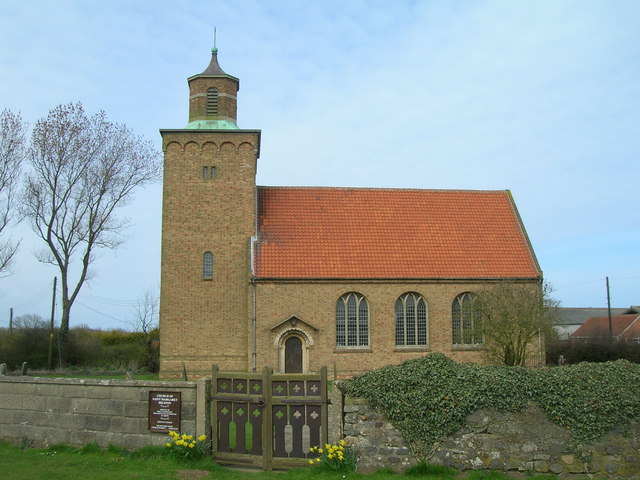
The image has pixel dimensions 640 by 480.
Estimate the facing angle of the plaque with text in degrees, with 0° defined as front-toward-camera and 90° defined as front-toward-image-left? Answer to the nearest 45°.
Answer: approximately 0°

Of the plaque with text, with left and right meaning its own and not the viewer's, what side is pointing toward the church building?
back

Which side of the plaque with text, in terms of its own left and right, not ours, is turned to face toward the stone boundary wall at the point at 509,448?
left

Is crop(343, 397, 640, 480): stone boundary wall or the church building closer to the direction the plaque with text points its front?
the stone boundary wall

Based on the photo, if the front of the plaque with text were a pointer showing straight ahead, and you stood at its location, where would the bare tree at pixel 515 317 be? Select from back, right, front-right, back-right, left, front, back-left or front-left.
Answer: back-left

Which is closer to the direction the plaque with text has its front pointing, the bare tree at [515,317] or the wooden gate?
the wooden gate

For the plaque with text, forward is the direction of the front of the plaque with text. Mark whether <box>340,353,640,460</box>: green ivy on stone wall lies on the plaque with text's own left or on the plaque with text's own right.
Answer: on the plaque with text's own left

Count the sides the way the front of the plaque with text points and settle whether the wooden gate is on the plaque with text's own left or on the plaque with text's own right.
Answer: on the plaque with text's own left

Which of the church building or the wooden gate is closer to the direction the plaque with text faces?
the wooden gate
